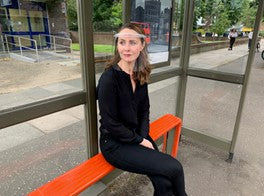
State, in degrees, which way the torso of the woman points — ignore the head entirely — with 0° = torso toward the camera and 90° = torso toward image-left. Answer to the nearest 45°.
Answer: approximately 315°

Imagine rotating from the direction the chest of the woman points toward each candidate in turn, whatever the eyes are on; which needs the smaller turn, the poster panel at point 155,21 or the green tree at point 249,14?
the green tree

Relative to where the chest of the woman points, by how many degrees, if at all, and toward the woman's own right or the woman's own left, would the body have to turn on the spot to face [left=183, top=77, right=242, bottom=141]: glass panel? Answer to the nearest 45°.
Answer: approximately 90° to the woman's own left

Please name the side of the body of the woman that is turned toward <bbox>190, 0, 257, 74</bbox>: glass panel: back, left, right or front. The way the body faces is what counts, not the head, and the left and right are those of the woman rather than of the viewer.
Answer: left
